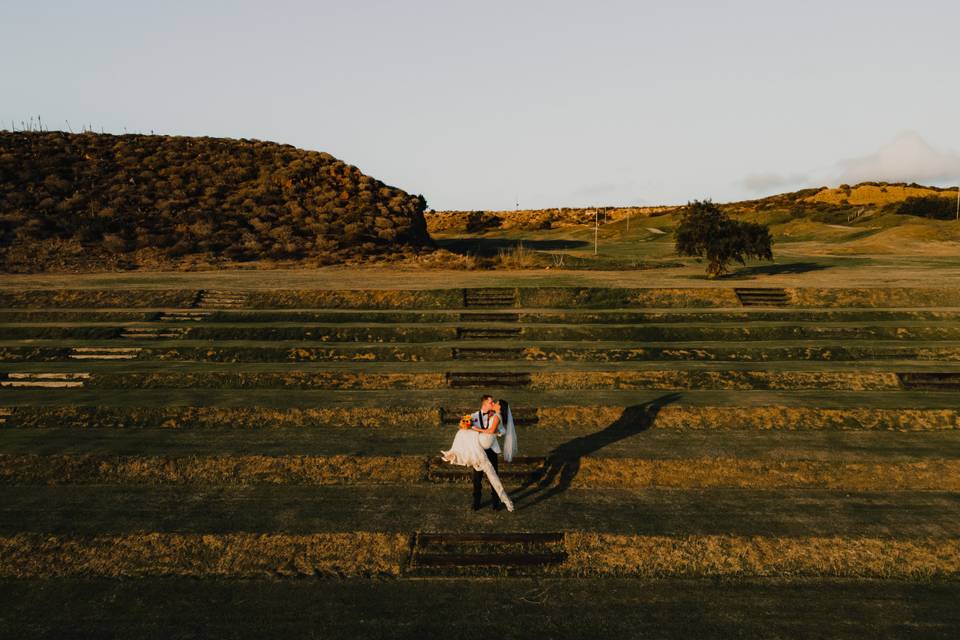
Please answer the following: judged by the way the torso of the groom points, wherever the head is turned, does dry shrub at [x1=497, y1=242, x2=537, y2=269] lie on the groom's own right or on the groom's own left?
on the groom's own left

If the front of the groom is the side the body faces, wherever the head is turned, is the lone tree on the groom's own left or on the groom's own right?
on the groom's own left

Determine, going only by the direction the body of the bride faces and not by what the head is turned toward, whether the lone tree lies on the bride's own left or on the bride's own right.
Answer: on the bride's own right
